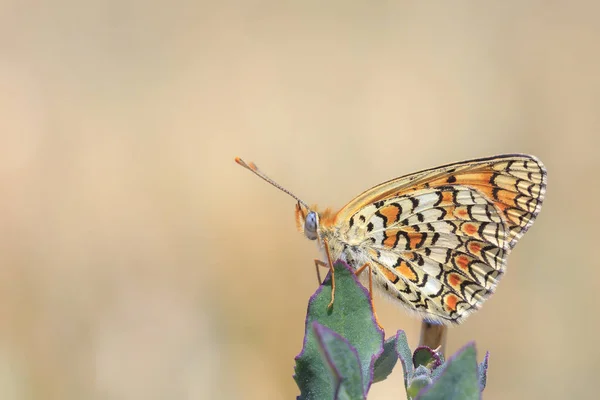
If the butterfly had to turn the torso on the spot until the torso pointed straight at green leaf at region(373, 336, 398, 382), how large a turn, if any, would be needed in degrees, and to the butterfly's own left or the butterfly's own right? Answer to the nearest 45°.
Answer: approximately 90° to the butterfly's own right

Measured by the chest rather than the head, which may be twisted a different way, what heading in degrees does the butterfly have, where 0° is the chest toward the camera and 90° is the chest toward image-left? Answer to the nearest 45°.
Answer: approximately 90°

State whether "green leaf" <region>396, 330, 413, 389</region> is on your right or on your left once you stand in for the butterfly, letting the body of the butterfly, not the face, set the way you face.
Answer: on your left
